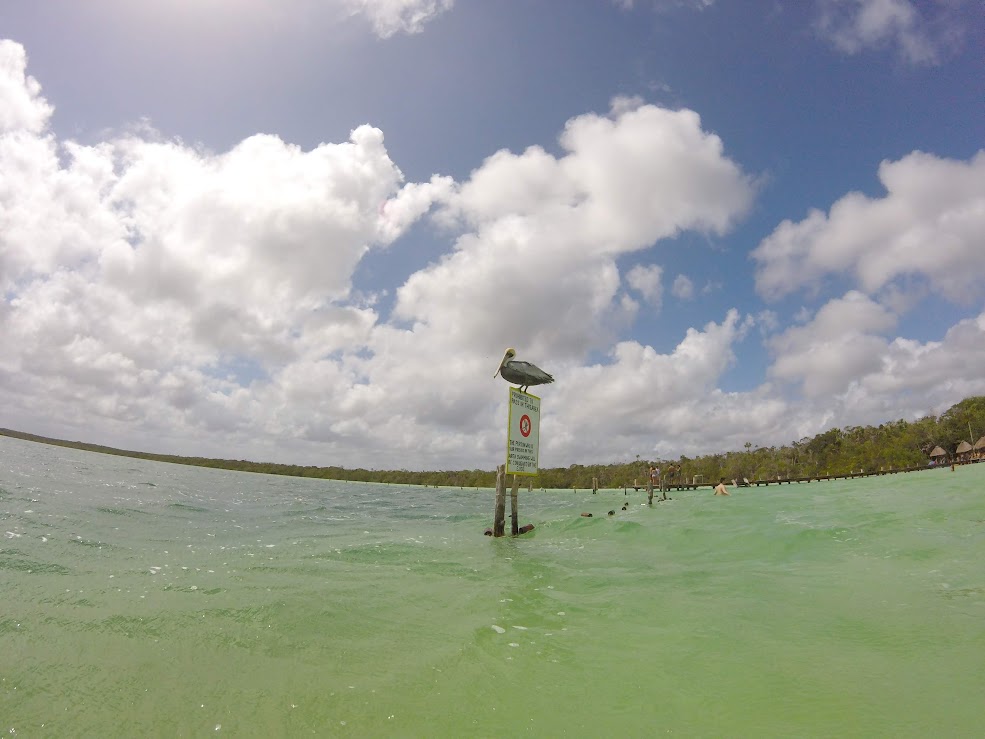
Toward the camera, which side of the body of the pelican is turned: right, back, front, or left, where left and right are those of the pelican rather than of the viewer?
left
